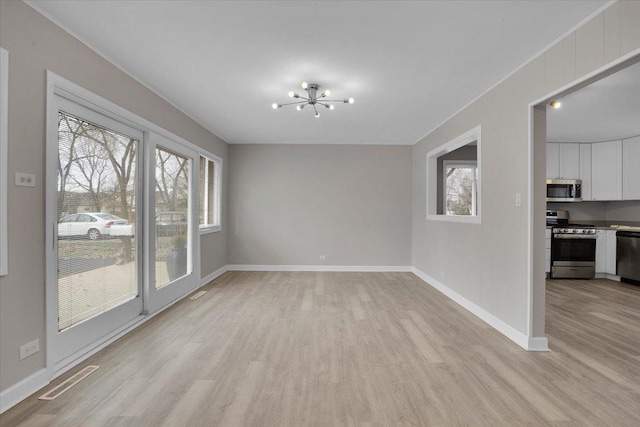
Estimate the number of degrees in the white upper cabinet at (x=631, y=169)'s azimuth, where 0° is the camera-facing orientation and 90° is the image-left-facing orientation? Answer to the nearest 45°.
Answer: approximately 45°
